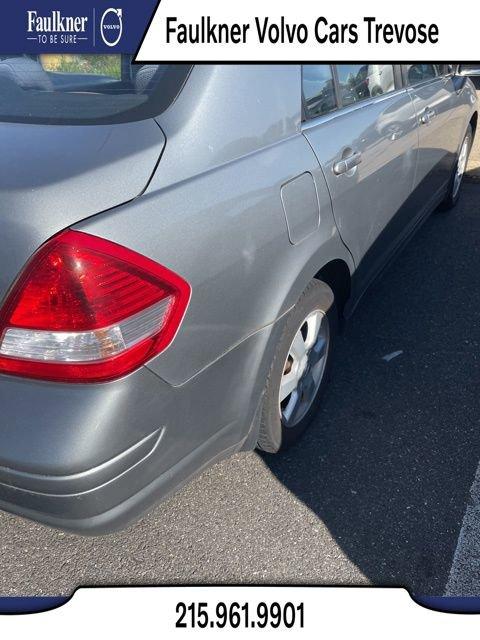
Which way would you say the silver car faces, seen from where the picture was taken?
facing away from the viewer and to the right of the viewer
